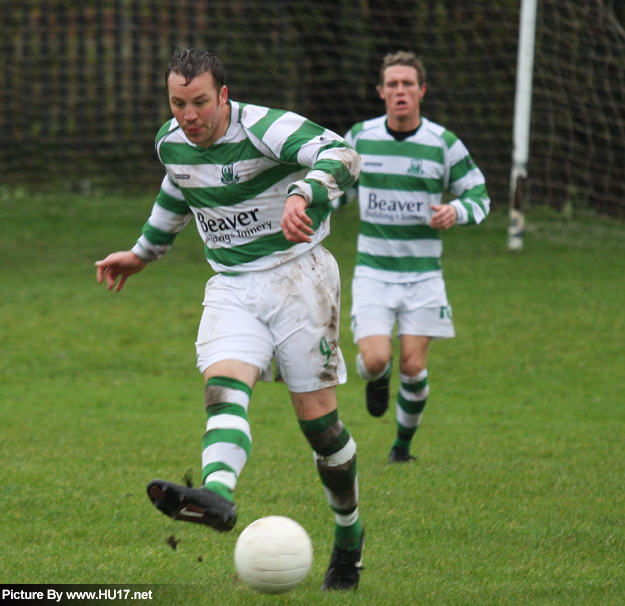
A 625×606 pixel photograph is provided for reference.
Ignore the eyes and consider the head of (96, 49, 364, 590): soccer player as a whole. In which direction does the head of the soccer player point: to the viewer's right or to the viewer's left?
to the viewer's left

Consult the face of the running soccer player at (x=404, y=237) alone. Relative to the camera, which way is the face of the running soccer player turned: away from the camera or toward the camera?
toward the camera

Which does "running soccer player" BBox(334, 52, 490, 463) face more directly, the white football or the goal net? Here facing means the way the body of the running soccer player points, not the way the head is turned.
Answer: the white football

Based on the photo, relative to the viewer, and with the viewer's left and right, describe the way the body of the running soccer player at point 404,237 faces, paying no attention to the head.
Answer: facing the viewer

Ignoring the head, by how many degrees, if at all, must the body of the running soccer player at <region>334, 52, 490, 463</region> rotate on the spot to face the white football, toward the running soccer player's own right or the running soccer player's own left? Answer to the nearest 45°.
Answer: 0° — they already face it

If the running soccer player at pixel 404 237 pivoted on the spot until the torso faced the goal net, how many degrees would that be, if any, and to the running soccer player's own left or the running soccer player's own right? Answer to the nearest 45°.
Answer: approximately 180°
